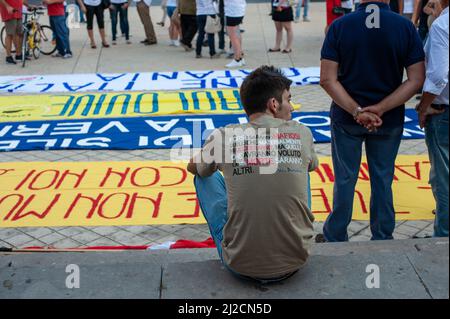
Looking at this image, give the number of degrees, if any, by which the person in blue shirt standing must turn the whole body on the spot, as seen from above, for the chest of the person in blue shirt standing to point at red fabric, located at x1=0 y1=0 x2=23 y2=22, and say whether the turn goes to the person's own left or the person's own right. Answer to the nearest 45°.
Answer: approximately 45° to the person's own left

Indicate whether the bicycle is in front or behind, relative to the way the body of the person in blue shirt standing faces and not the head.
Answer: in front

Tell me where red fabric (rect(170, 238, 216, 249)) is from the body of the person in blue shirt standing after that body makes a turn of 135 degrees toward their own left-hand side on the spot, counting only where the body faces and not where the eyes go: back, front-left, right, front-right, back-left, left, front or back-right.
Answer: front-right

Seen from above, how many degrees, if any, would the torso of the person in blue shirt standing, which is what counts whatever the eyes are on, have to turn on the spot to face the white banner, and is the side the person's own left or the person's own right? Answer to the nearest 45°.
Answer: approximately 45° to the person's own left

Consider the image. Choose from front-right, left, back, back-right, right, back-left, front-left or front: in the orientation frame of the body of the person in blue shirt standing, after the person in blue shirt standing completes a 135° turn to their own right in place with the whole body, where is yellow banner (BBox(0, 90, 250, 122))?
back

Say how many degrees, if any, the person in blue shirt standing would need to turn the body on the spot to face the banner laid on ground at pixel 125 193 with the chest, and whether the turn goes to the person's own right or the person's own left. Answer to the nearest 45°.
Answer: approximately 90° to the person's own left

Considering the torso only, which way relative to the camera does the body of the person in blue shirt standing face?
away from the camera
